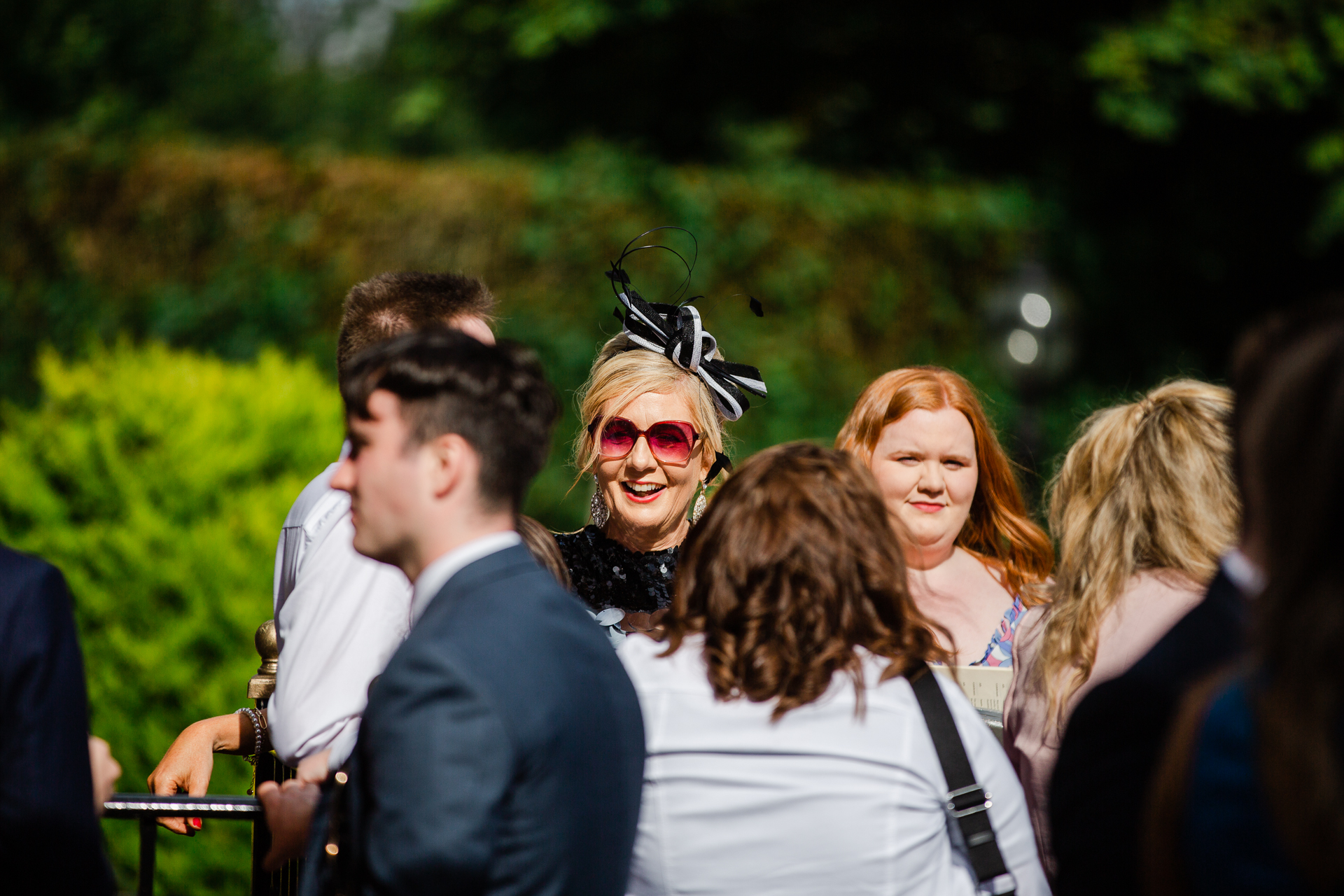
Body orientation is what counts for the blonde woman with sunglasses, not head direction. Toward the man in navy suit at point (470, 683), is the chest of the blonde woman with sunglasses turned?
yes

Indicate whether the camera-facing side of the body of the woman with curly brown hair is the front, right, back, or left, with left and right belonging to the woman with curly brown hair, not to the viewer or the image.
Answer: back

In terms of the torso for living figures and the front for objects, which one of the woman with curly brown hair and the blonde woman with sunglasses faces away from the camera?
the woman with curly brown hair

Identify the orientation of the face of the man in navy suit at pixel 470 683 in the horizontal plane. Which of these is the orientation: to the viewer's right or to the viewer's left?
to the viewer's left

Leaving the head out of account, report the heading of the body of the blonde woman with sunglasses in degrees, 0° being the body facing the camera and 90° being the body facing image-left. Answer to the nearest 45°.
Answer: approximately 0°

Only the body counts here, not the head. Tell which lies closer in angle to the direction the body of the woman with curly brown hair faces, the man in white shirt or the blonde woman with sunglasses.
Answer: the blonde woman with sunglasses

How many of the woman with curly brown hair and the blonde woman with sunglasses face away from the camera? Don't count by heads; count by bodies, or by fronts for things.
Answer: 1
